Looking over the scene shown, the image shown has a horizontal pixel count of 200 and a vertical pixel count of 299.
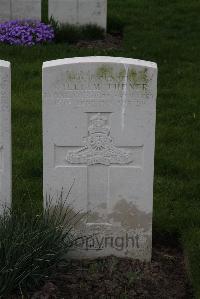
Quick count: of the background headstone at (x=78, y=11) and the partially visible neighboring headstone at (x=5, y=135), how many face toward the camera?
2

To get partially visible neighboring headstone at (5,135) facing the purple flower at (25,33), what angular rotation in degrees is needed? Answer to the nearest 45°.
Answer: approximately 180°

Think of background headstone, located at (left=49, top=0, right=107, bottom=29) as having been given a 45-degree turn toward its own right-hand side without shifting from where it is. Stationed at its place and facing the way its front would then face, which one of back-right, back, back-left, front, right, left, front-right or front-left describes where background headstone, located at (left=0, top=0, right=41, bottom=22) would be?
front-right

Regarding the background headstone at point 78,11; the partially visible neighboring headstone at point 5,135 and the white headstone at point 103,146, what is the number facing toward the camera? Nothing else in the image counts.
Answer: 3

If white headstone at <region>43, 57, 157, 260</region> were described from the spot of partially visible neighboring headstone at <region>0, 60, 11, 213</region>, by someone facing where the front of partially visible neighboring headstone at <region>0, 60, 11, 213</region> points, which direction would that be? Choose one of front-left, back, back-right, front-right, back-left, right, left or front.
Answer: left

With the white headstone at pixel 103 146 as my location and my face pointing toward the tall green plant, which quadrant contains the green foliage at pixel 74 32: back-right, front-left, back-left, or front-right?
back-right

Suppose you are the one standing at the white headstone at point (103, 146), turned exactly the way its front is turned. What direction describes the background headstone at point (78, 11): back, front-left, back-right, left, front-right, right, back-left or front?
back

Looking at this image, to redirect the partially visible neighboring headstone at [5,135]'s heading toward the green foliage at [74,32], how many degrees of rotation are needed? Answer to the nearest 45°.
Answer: approximately 180°

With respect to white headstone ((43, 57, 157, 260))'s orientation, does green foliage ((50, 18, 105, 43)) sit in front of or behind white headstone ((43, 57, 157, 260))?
behind

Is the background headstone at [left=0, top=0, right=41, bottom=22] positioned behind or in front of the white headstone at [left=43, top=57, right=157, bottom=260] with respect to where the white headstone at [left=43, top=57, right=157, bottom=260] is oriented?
behind

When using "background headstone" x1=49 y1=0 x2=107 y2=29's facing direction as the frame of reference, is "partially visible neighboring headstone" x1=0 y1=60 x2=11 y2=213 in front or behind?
in front

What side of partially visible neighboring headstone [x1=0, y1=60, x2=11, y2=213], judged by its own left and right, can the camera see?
front

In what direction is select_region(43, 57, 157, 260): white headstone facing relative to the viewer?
toward the camera
